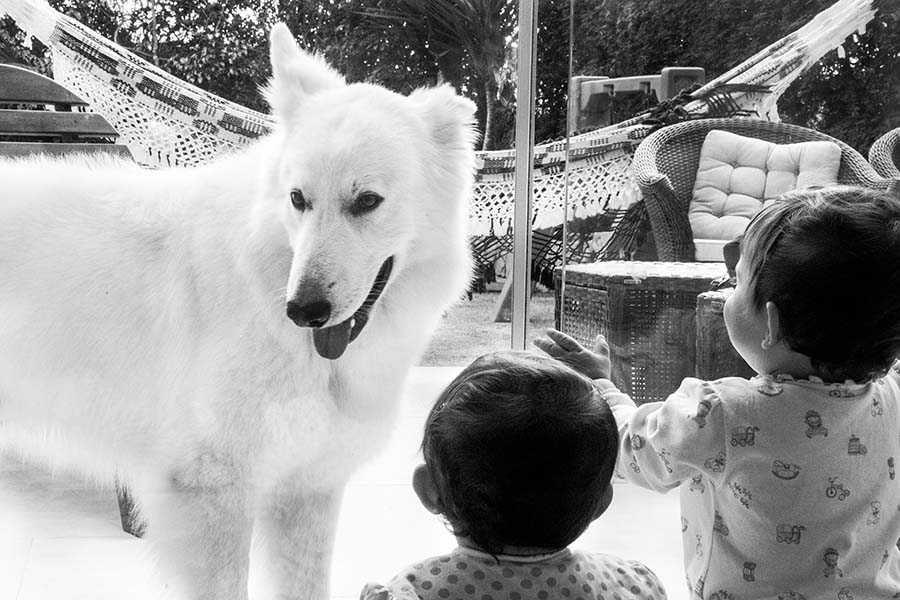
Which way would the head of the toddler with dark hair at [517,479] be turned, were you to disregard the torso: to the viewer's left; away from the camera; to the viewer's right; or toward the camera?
away from the camera

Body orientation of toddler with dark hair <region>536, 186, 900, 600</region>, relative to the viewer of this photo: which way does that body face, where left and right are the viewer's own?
facing away from the viewer and to the left of the viewer

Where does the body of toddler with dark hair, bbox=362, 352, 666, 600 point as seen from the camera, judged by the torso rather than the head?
away from the camera

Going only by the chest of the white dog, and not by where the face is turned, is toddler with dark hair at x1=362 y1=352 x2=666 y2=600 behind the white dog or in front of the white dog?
in front

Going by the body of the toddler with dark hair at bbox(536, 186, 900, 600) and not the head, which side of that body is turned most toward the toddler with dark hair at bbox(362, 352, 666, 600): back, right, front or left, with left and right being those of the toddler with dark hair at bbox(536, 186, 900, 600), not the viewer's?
left

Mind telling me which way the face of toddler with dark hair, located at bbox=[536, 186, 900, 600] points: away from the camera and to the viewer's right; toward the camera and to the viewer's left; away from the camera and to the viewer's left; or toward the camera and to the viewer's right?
away from the camera and to the viewer's left

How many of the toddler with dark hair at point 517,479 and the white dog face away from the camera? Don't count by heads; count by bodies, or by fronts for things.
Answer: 1

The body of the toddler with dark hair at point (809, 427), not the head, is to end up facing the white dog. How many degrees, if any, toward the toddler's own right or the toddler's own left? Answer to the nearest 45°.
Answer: approximately 45° to the toddler's own left

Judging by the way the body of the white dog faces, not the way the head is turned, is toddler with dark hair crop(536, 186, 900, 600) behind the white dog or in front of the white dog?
in front
